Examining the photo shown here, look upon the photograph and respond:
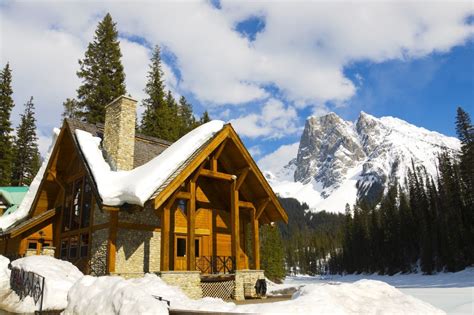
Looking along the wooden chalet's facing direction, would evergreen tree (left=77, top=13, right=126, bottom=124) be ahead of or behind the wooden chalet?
behind

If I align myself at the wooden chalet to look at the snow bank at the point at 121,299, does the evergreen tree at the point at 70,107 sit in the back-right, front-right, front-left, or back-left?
back-right

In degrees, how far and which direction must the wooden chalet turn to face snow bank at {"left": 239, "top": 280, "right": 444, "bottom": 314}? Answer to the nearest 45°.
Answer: approximately 45° to its right

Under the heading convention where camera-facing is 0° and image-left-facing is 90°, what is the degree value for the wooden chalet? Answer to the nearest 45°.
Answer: approximately 315°

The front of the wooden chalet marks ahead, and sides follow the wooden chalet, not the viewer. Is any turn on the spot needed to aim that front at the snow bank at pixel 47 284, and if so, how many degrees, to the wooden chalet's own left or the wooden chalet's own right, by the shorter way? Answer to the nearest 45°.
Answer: approximately 90° to the wooden chalet's own right

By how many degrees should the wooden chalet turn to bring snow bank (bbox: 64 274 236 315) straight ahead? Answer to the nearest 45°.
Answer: approximately 45° to its right

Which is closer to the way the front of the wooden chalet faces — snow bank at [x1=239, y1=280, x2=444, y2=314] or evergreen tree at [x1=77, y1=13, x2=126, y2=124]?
the snow bank

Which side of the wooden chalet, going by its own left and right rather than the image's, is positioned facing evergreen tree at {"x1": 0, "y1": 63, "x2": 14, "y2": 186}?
back
